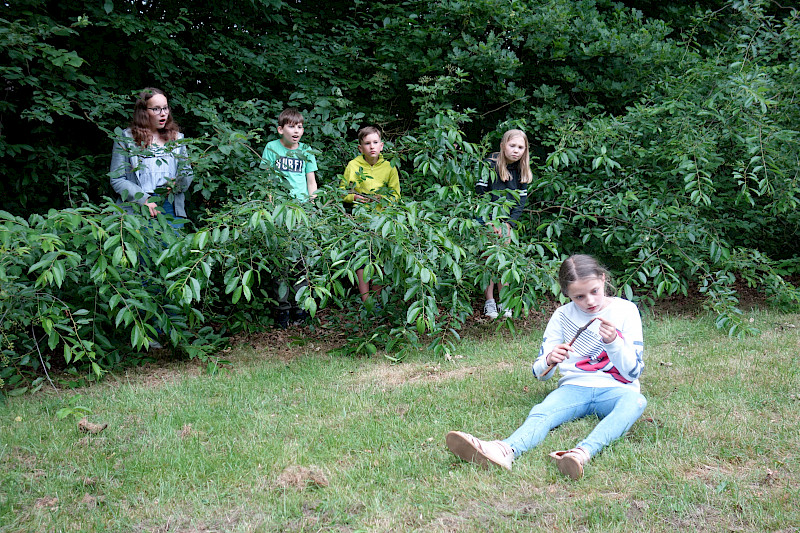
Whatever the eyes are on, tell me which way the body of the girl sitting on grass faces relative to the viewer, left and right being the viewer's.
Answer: facing the viewer and to the left of the viewer

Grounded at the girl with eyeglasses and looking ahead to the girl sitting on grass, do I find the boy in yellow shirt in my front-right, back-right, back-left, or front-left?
front-left

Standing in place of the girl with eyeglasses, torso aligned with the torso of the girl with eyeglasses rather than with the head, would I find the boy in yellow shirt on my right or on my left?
on my left

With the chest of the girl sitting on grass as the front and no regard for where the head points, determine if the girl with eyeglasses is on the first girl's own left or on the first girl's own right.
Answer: on the first girl's own right

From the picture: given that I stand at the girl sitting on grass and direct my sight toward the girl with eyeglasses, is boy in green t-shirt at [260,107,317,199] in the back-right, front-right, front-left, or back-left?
front-right

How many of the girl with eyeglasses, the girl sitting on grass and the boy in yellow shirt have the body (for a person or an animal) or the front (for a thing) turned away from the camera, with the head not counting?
0

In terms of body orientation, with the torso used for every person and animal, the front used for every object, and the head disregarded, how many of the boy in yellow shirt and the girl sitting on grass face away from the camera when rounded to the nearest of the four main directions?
0

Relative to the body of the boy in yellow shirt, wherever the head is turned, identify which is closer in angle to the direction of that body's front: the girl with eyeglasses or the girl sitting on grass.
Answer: the girl sitting on grass

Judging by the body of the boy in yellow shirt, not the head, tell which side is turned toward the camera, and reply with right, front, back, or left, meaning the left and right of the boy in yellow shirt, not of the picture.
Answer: front

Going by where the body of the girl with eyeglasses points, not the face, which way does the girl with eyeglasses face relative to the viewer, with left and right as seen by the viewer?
facing the viewer and to the right of the viewer

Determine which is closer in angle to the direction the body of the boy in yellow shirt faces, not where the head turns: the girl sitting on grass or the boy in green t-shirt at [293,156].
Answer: the girl sitting on grass

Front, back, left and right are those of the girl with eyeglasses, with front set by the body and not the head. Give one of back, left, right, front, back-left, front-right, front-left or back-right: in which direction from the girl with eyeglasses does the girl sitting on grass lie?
front

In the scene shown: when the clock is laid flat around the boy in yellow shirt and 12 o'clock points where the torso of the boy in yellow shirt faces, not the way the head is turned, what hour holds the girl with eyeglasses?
The girl with eyeglasses is roughly at 2 o'clock from the boy in yellow shirt.
